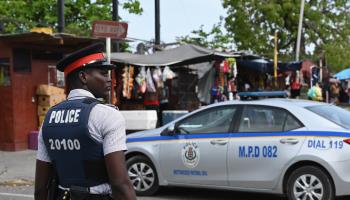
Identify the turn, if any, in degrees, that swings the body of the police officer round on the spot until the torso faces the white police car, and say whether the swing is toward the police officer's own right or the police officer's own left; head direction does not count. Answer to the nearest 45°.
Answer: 0° — they already face it

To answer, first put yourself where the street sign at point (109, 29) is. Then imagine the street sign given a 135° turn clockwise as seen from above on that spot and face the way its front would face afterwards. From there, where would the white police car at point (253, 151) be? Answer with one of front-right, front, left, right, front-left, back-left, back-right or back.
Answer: back

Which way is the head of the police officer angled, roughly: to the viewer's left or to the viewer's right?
to the viewer's right

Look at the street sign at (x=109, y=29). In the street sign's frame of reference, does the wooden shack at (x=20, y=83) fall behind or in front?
behind

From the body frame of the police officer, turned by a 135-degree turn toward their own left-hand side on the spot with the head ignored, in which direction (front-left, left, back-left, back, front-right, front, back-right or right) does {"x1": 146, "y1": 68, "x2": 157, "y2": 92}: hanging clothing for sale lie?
right

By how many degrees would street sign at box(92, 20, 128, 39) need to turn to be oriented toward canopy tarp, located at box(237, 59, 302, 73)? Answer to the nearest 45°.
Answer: approximately 135° to its left

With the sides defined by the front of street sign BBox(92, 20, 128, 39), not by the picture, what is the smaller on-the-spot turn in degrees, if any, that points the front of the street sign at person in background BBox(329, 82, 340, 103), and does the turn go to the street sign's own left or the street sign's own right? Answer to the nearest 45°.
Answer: approximately 135° to the street sign's own left

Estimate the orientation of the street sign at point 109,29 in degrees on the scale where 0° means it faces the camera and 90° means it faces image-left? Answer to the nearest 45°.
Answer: approximately 0°

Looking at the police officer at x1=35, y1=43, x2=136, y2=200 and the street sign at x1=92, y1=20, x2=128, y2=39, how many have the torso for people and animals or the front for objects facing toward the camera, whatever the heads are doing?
1

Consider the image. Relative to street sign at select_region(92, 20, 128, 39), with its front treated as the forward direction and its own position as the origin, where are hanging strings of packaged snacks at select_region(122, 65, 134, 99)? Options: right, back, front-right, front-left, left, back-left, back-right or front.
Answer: back

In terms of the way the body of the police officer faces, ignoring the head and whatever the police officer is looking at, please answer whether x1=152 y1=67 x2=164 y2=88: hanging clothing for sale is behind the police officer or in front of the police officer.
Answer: in front
